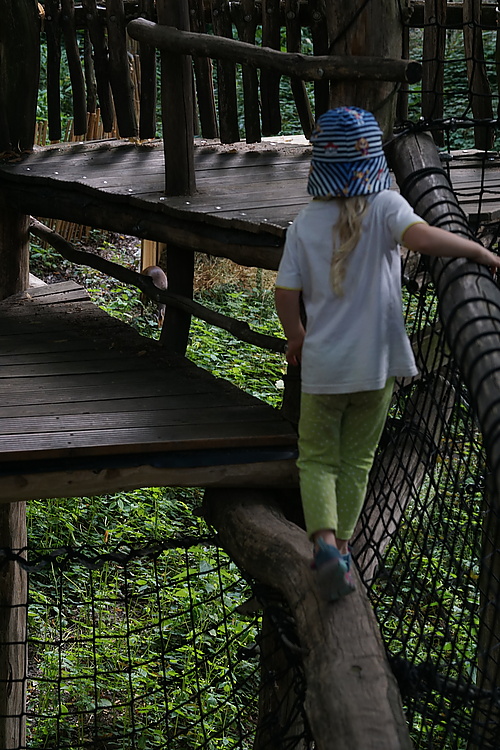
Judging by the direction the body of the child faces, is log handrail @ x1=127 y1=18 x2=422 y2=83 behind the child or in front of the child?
in front

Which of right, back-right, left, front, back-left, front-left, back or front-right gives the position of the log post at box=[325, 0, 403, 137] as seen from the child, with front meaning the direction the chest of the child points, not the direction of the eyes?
front

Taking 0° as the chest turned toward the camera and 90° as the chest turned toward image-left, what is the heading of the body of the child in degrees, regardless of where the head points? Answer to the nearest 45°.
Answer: approximately 180°

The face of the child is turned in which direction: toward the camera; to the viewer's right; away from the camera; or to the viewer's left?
away from the camera

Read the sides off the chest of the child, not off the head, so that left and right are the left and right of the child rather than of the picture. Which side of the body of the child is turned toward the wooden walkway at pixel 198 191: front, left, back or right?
front
